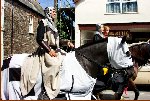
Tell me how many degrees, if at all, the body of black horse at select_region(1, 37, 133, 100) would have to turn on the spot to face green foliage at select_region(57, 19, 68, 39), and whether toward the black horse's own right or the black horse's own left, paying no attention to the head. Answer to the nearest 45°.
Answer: approximately 90° to the black horse's own left

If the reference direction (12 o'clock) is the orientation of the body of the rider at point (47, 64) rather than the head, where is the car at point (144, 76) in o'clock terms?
The car is roughly at 10 o'clock from the rider.

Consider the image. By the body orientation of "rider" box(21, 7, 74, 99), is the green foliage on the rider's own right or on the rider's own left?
on the rider's own left

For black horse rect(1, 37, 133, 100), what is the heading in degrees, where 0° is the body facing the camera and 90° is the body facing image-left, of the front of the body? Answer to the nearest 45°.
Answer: approximately 270°
